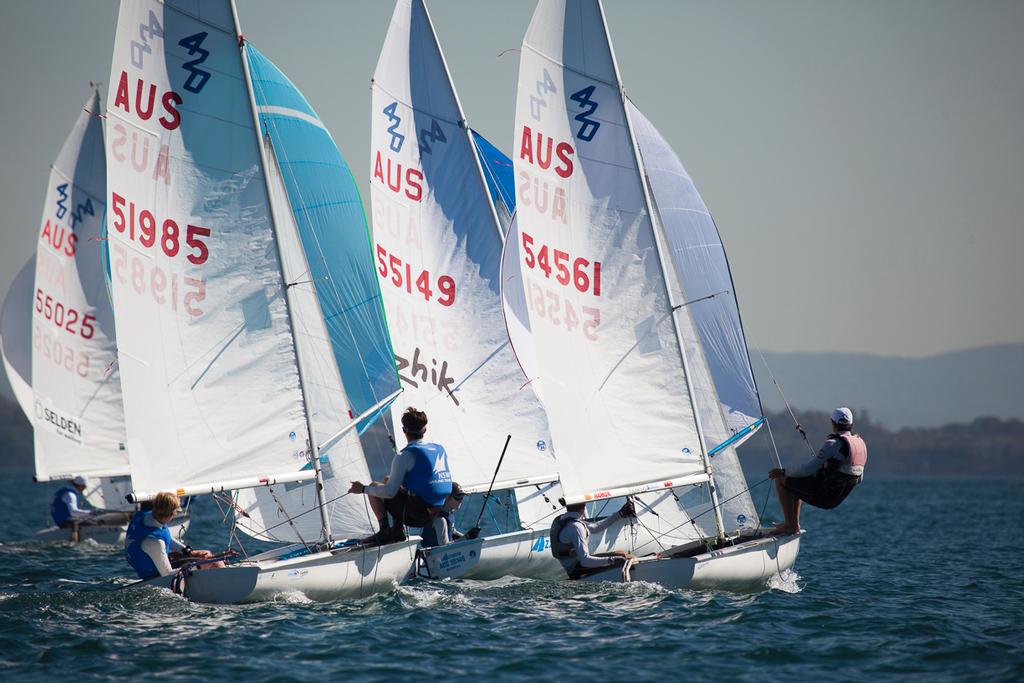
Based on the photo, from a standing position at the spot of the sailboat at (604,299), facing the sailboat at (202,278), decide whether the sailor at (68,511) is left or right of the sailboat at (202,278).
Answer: right

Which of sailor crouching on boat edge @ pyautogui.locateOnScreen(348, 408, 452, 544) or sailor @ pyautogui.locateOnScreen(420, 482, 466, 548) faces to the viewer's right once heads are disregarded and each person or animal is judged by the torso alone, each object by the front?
the sailor

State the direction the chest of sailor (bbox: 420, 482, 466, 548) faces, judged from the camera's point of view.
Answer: to the viewer's right

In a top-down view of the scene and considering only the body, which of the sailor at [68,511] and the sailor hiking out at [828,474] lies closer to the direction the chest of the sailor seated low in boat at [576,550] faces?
the sailor hiking out

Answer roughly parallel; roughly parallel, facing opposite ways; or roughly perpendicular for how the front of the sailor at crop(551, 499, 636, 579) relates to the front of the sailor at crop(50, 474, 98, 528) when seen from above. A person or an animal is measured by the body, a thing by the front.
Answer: roughly parallel

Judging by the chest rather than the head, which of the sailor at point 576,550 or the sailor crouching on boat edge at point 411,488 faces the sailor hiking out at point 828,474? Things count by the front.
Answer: the sailor at point 576,550

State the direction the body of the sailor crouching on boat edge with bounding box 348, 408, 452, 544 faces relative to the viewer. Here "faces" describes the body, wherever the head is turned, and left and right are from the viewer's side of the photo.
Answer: facing away from the viewer and to the left of the viewer

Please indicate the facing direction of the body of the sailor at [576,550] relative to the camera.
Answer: to the viewer's right

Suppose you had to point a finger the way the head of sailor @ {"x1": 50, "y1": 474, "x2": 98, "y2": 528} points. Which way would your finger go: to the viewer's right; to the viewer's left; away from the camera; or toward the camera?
to the viewer's right

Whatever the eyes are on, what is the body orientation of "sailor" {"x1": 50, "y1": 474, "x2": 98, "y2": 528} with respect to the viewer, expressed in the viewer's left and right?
facing to the right of the viewer

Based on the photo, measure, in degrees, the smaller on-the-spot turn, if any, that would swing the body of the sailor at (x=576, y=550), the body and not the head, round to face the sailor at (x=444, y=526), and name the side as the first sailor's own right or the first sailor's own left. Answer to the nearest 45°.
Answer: approximately 135° to the first sailor's own left

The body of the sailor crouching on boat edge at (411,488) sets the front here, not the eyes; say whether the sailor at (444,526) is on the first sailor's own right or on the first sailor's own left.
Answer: on the first sailor's own right

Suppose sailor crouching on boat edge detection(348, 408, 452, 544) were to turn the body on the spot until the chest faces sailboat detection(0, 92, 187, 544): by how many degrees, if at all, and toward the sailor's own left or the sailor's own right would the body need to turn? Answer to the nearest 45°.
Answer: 0° — they already face it

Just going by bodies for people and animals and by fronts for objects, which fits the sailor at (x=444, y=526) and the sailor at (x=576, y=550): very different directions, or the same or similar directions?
same or similar directions
